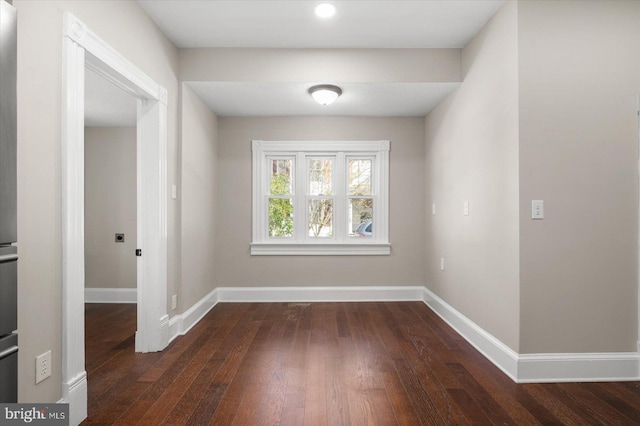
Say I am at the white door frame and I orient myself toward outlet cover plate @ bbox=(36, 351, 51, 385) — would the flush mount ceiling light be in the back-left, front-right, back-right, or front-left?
back-left

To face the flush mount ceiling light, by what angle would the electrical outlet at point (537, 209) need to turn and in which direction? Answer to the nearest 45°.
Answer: approximately 90° to its right

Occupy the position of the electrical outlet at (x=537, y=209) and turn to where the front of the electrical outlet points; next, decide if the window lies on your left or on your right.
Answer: on your right

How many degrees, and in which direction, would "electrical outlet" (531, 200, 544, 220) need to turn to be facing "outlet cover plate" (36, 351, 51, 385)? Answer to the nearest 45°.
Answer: approximately 45° to its right

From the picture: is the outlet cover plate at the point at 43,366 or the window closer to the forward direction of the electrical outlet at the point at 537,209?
the outlet cover plate
